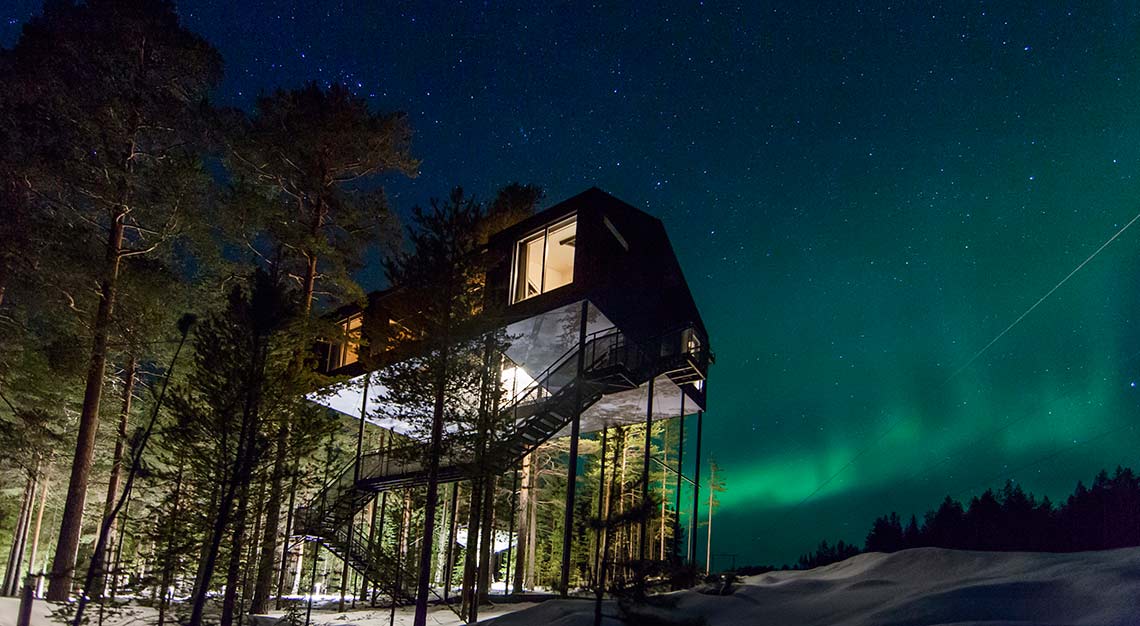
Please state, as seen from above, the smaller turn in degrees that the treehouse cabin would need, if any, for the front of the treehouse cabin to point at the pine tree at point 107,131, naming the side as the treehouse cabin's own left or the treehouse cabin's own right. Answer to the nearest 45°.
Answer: approximately 45° to the treehouse cabin's own right

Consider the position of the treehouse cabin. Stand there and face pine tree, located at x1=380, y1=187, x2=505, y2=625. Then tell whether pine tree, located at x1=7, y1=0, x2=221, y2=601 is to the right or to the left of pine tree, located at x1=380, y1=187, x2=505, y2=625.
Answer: right

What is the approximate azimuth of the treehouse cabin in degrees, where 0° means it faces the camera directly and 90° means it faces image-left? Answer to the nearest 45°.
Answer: approximately 45°

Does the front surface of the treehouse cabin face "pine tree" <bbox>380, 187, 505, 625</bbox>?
yes
